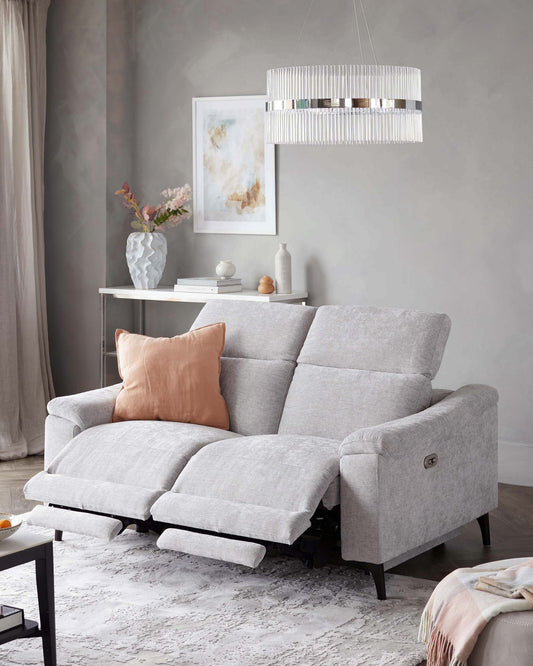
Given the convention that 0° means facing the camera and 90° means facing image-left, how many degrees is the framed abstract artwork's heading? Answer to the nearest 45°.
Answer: approximately 0°

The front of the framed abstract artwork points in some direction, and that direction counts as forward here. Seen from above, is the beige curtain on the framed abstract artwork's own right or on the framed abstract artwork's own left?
on the framed abstract artwork's own right

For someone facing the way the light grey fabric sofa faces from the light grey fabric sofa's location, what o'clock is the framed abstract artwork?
The framed abstract artwork is roughly at 4 o'clock from the light grey fabric sofa.

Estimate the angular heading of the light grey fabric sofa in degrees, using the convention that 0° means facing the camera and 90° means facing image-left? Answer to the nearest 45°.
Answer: approximately 45°

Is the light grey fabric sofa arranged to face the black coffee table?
yes

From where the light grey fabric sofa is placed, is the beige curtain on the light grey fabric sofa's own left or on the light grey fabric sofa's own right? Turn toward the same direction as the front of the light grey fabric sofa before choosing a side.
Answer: on the light grey fabric sofa's own right

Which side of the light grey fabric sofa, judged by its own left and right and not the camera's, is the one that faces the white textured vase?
right
